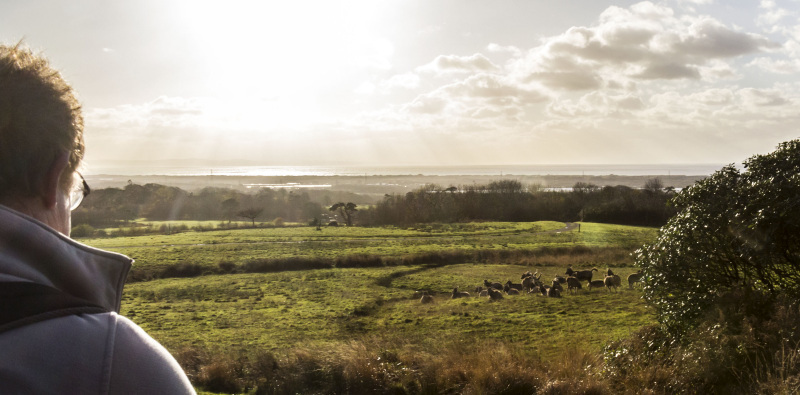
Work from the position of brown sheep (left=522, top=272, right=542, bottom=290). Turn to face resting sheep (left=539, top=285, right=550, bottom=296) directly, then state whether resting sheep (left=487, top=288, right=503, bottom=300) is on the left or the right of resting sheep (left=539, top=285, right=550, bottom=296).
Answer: right
